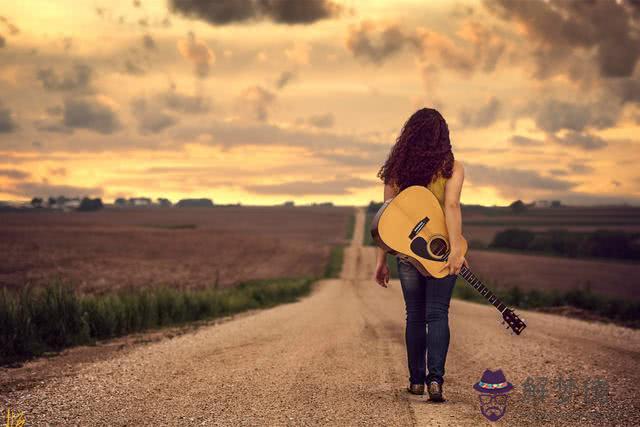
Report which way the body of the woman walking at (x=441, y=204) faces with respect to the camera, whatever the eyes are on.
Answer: away from the camera
